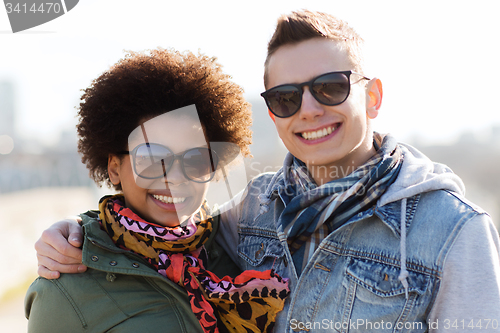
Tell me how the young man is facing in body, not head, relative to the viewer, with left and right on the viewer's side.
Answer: facing the viewer and to the left of the viewer

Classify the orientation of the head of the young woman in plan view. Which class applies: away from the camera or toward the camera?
toward the camera

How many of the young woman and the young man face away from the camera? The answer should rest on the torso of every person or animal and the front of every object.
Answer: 0

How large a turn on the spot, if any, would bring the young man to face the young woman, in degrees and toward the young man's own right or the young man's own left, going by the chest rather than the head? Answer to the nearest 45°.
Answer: approximately 45° to the young man's own right

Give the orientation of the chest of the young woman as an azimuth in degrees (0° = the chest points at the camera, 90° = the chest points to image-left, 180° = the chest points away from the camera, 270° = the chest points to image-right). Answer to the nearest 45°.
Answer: approximately 315°
